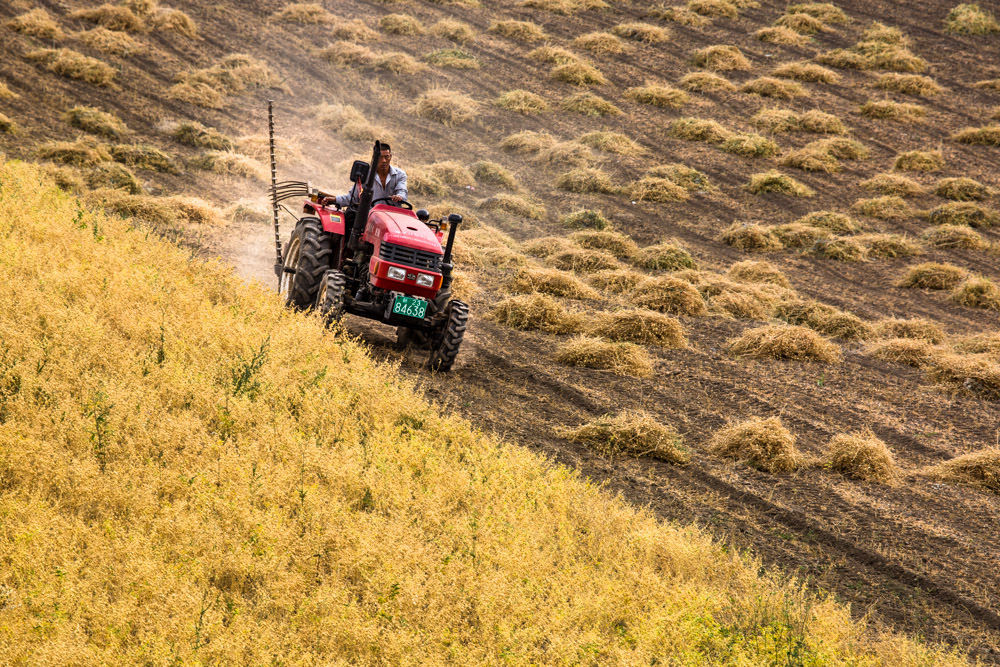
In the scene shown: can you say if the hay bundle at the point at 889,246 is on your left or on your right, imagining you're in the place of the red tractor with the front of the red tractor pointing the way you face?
on your left

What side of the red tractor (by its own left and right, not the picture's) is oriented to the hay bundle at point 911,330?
left

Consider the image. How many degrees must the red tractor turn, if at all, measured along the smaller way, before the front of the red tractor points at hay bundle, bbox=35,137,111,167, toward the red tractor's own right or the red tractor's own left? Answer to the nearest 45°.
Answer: approximately 180°

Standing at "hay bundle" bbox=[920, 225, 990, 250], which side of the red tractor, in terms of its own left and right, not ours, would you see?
left

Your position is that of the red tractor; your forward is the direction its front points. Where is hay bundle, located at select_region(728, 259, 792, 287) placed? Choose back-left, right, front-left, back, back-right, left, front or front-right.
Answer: left

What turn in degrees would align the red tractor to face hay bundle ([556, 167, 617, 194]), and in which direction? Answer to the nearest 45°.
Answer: approximately 135° to its left

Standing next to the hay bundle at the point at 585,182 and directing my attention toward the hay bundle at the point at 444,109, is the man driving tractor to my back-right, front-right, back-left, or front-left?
back-left

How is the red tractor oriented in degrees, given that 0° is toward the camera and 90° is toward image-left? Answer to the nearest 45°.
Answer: approximately 315°

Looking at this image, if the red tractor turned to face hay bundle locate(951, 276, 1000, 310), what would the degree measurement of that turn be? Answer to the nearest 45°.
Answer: approximately 90° to its left

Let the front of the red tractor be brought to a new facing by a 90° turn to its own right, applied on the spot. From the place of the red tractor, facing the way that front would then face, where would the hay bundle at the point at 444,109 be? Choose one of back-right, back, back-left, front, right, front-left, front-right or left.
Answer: back-right

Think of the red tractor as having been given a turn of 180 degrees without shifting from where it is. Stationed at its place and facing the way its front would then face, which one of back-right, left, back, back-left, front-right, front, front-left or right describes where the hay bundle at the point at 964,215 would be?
right

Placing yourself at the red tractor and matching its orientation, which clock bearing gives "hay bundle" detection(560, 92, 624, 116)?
The hay bundle is roughly at 8 o'clock from the red tractor.
